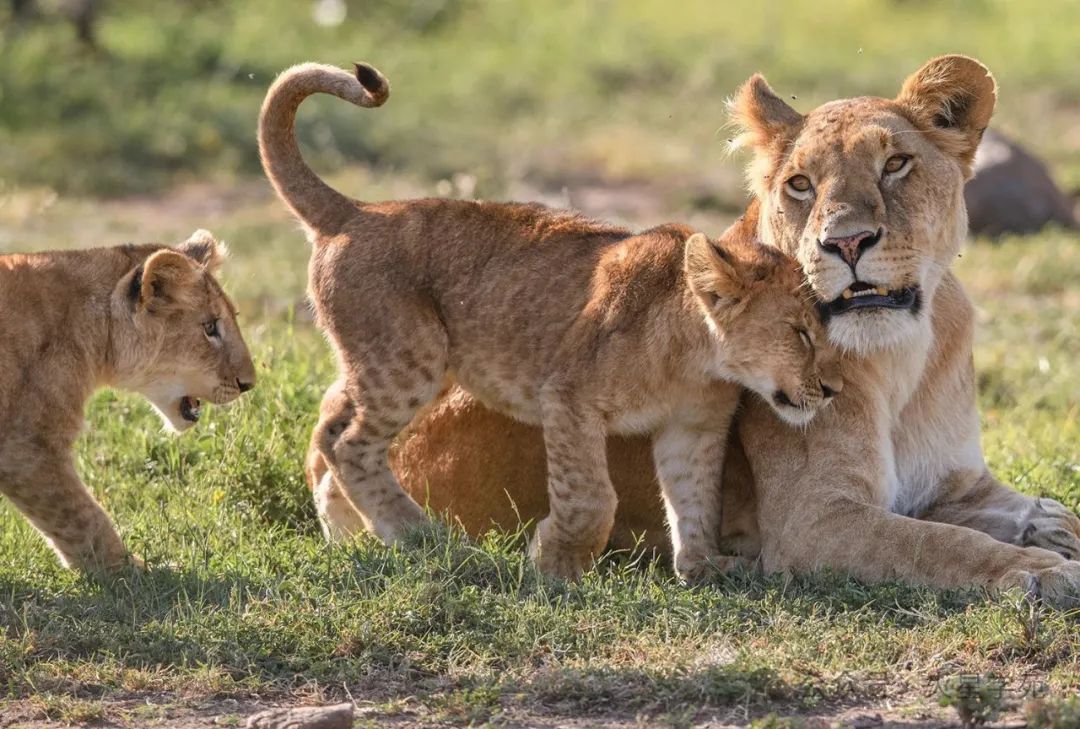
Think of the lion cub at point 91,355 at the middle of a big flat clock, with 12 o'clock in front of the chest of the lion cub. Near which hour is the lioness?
The lioness is roughly at 1 o'clock from the lion cub.

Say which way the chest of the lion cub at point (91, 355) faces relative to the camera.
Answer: to the viewer's right

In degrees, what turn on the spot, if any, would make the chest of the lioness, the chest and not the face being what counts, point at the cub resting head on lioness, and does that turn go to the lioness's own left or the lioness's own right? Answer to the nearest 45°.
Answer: approximately 135° to the lioness's own right

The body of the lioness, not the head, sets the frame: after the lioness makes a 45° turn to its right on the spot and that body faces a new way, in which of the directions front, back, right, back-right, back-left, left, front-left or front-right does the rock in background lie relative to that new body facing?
back

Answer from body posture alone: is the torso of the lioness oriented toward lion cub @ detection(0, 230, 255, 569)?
no

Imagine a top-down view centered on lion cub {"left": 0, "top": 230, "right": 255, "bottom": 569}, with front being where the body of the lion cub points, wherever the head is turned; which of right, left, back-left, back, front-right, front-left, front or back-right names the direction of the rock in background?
front-left

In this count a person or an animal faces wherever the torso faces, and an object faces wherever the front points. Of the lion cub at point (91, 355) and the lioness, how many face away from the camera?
0
